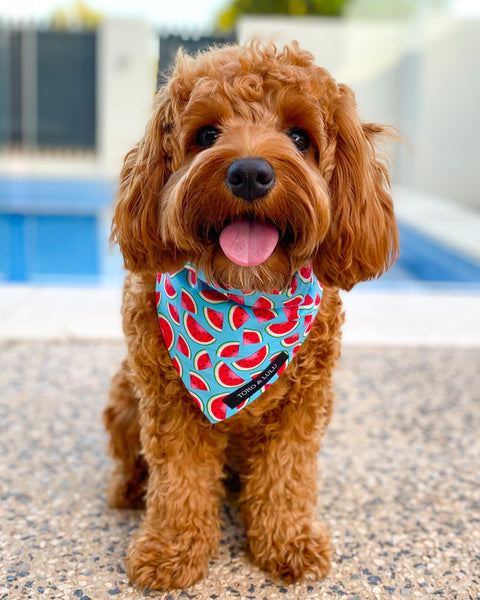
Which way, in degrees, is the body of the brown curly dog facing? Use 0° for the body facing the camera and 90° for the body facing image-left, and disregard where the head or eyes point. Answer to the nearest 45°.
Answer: approximately 0°

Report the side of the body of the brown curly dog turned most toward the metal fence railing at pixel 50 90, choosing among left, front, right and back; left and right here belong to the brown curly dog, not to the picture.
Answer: back
